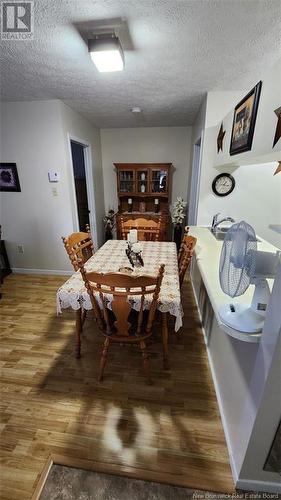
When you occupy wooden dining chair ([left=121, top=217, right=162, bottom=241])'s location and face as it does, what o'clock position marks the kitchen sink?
The kitchen sink is roughly at 10 o'clock from the wooden dining chair.

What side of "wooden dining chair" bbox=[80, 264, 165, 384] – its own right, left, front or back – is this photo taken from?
back

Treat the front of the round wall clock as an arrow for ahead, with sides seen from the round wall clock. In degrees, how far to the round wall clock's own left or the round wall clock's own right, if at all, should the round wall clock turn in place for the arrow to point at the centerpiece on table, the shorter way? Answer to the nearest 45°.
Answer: approximately 45° to the round wall clock's own right

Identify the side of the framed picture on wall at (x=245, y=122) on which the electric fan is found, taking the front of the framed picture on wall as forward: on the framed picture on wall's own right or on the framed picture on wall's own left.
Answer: on the framed picture on wall's own left

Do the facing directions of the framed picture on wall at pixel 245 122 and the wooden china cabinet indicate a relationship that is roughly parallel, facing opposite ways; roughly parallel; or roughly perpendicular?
roughly perpendicular

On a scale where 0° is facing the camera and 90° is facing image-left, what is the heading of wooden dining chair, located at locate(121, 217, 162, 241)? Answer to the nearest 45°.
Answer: approximately 0°
